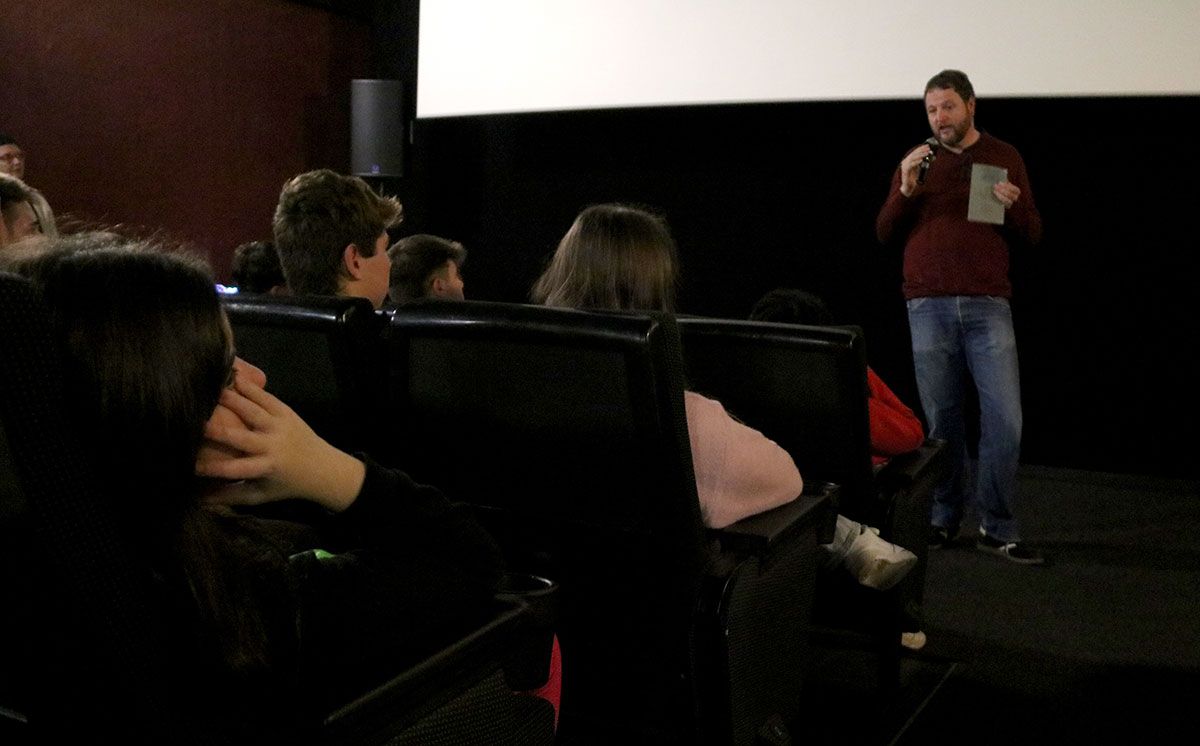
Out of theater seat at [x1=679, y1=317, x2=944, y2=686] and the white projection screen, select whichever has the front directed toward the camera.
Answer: the white projection screen

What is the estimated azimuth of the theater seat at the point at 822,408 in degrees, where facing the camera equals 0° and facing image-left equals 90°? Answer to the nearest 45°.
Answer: approximately 225°

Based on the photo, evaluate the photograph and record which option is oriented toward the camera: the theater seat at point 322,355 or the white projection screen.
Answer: the white projection screen

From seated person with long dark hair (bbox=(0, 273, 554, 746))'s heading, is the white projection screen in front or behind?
in front

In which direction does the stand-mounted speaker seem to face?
toward the camera

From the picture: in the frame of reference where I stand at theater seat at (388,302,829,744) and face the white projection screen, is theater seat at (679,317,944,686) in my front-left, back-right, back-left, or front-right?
front-right

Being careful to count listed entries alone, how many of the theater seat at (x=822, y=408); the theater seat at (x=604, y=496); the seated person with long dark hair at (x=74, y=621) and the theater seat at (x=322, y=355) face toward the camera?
0

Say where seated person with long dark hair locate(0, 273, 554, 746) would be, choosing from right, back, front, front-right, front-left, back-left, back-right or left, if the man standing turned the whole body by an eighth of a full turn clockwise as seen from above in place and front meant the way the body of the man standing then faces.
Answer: front-left

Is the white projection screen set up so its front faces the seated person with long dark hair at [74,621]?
yes

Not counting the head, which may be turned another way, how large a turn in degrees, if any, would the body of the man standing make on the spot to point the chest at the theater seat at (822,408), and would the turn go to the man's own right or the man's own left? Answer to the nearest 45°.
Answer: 0° — they already face it

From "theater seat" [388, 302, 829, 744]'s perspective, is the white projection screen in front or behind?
in front

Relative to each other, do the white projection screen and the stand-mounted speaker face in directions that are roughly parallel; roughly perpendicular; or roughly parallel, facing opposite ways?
roughly parallel

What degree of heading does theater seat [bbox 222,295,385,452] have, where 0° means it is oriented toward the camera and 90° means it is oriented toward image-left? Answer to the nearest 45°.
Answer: approximately 225°

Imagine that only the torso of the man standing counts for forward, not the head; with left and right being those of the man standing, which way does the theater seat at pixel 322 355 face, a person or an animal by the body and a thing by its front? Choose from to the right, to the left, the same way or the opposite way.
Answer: the opposite way

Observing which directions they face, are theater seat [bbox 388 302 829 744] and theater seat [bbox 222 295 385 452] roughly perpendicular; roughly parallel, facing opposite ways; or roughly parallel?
roughly parallel

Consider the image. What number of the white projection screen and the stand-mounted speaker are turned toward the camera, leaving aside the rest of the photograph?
2

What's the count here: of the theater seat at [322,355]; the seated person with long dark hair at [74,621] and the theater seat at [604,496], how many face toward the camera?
0
